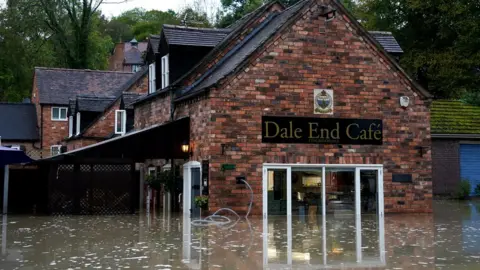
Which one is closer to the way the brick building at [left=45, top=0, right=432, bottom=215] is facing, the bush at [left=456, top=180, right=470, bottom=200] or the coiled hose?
the coiled hose

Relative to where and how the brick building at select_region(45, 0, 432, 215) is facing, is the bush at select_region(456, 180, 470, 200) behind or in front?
behind

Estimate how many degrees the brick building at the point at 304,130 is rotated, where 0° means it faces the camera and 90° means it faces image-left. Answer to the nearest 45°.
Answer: approximately 0°

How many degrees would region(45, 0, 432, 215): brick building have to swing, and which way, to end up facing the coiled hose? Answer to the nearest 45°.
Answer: approximately 45° to its right

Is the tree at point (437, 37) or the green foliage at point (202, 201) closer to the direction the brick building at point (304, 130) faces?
the green foliage

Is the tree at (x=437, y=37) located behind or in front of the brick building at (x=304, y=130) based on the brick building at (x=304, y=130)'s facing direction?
behind

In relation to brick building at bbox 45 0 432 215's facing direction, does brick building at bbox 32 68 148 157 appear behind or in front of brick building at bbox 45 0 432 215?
behind
